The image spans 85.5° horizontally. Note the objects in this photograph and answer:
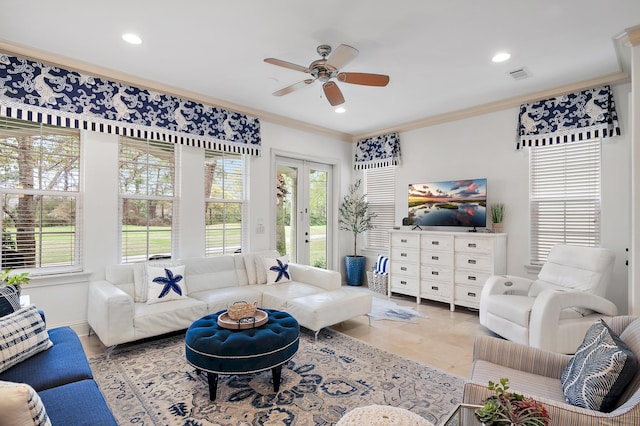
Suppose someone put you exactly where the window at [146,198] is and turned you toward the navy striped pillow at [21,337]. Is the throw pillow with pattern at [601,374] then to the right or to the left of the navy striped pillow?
left

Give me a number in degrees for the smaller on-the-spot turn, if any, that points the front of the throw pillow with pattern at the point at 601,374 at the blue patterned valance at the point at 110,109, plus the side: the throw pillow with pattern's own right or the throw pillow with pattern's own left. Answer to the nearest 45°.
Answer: approximately 45° to the throw pillow with pattern's own right

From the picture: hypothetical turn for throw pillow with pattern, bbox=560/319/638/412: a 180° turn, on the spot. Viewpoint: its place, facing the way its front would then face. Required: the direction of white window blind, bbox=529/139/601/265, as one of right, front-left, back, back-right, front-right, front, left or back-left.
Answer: front-left

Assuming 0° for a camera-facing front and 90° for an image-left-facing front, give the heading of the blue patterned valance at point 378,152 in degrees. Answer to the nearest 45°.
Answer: approximately 45°

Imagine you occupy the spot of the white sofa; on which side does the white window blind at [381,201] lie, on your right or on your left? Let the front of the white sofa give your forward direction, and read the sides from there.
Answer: on your left

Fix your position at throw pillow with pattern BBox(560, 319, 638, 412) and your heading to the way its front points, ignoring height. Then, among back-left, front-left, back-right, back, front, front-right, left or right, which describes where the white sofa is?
front-right

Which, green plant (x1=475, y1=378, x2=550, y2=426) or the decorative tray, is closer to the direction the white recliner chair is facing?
the decorative tray

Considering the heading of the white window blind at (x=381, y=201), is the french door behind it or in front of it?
in front

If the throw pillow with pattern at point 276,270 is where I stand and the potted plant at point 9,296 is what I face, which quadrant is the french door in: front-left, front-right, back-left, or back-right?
back-right
